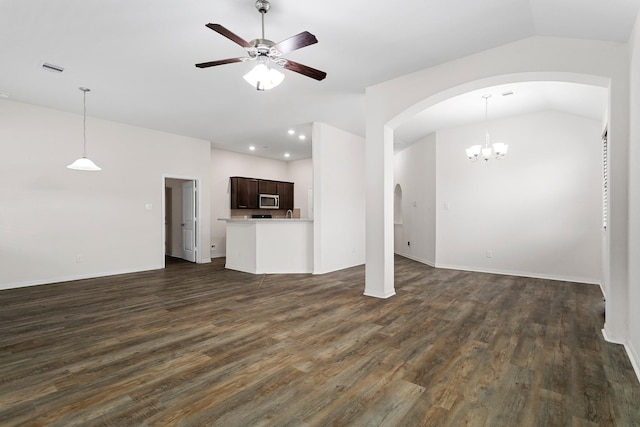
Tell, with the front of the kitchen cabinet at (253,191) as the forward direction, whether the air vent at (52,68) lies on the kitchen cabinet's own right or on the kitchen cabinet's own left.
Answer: on the kitchen cabinet's own right

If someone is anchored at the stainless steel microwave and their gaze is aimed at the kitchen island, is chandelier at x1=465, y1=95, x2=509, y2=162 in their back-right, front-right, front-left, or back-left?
front-left

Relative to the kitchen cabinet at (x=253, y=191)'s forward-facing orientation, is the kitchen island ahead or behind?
ahead

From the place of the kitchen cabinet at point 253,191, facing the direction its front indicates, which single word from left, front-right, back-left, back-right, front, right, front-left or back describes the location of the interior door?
right

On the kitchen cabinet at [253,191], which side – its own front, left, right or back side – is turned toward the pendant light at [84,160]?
right

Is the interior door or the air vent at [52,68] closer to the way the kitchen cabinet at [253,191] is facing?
the air vent

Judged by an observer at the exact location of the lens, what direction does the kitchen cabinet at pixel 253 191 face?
facing the viewer and to the right of the viewer

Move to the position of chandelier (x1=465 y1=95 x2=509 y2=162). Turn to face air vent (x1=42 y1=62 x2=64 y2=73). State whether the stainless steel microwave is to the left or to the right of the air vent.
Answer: right

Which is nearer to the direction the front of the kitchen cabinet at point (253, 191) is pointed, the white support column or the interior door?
the white support column

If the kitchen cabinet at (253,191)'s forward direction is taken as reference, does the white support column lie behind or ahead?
ahead

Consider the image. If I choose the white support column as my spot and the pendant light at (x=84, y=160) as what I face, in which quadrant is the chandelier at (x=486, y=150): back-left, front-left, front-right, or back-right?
back-right
